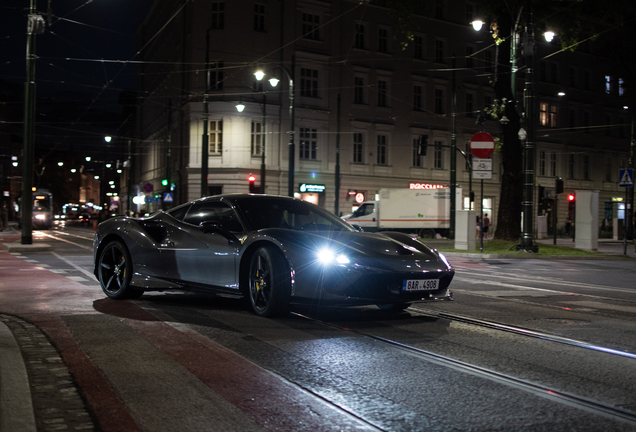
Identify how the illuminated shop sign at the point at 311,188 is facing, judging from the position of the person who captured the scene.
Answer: facing the viewer

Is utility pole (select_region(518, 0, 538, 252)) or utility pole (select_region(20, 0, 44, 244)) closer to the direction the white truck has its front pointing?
the utility pole (select_region(20, 0, 44, 244))

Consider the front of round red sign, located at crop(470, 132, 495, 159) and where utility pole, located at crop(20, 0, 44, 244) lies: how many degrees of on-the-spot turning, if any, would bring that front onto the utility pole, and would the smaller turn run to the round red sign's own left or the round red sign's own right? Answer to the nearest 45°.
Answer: approximately 90° to the round red sign's own right

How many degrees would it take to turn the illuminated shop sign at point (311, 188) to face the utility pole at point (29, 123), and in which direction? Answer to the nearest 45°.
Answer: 0° — it already faces it

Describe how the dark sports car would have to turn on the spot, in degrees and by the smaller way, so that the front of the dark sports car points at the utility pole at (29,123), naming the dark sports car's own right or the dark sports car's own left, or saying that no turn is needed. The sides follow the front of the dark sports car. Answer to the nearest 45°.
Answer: approximately 180°

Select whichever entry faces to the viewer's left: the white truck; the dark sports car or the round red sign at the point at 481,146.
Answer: the white truck

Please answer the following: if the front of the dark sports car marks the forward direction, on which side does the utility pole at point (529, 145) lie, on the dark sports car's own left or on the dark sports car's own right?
on the dark sports car's own left

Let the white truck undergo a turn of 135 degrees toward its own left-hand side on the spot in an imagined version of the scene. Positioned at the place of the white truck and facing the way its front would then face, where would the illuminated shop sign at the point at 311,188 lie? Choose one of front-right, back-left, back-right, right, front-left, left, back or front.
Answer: back

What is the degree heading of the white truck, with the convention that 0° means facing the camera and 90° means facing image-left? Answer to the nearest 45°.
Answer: approximately 90°

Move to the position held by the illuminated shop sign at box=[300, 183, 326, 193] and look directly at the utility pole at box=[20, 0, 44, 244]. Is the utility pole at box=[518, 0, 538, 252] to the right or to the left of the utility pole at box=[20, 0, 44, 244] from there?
left

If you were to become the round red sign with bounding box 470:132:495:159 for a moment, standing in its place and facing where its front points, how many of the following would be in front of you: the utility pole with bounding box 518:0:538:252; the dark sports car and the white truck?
1

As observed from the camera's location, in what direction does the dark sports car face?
facing the viewer and to the right of the viewer
